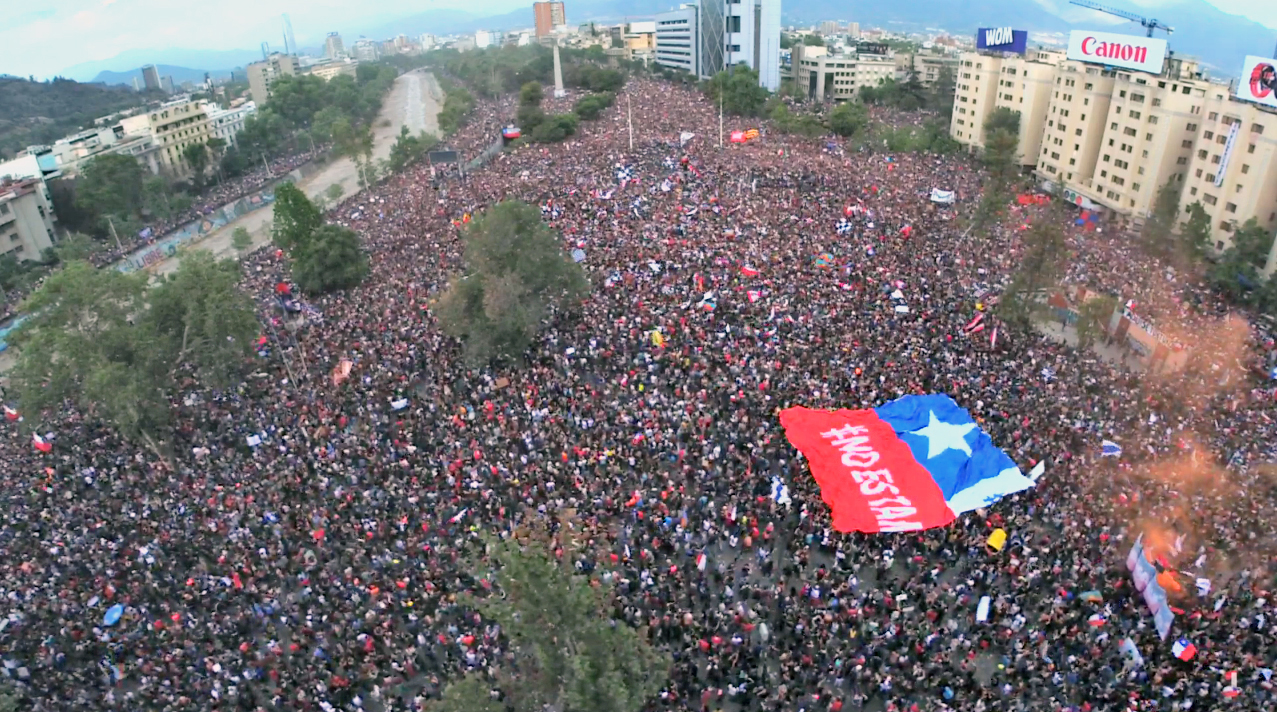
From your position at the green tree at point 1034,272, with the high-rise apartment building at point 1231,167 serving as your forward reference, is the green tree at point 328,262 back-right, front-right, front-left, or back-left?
back-left

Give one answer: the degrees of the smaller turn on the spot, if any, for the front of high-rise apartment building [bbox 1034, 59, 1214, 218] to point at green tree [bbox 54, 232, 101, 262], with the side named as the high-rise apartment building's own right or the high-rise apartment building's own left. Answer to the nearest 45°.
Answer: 0° — it already faces it

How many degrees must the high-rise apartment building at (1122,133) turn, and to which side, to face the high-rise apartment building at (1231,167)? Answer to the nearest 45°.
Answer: approximately 90° to its left

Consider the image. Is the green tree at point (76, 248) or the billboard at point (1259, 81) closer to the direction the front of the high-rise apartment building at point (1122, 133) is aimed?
the green tree

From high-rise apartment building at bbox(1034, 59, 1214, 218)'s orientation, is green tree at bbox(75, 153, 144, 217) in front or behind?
in front

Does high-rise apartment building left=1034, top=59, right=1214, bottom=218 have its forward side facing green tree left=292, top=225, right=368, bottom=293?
yes

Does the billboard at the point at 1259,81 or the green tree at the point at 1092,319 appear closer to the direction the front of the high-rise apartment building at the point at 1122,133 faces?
the green tree

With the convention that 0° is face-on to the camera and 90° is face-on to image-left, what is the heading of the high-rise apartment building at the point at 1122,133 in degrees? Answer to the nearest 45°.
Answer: approximately 45°

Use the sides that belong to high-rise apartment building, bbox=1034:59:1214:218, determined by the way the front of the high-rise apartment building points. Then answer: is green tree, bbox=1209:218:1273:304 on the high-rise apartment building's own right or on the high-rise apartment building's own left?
on the high-rise apartment building's own left

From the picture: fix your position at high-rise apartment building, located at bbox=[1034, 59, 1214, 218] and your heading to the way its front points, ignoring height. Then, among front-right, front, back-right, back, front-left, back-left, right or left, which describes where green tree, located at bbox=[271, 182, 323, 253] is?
front

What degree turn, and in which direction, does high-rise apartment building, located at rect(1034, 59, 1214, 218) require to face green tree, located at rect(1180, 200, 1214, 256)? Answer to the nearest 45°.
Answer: approximately 45° to its left
